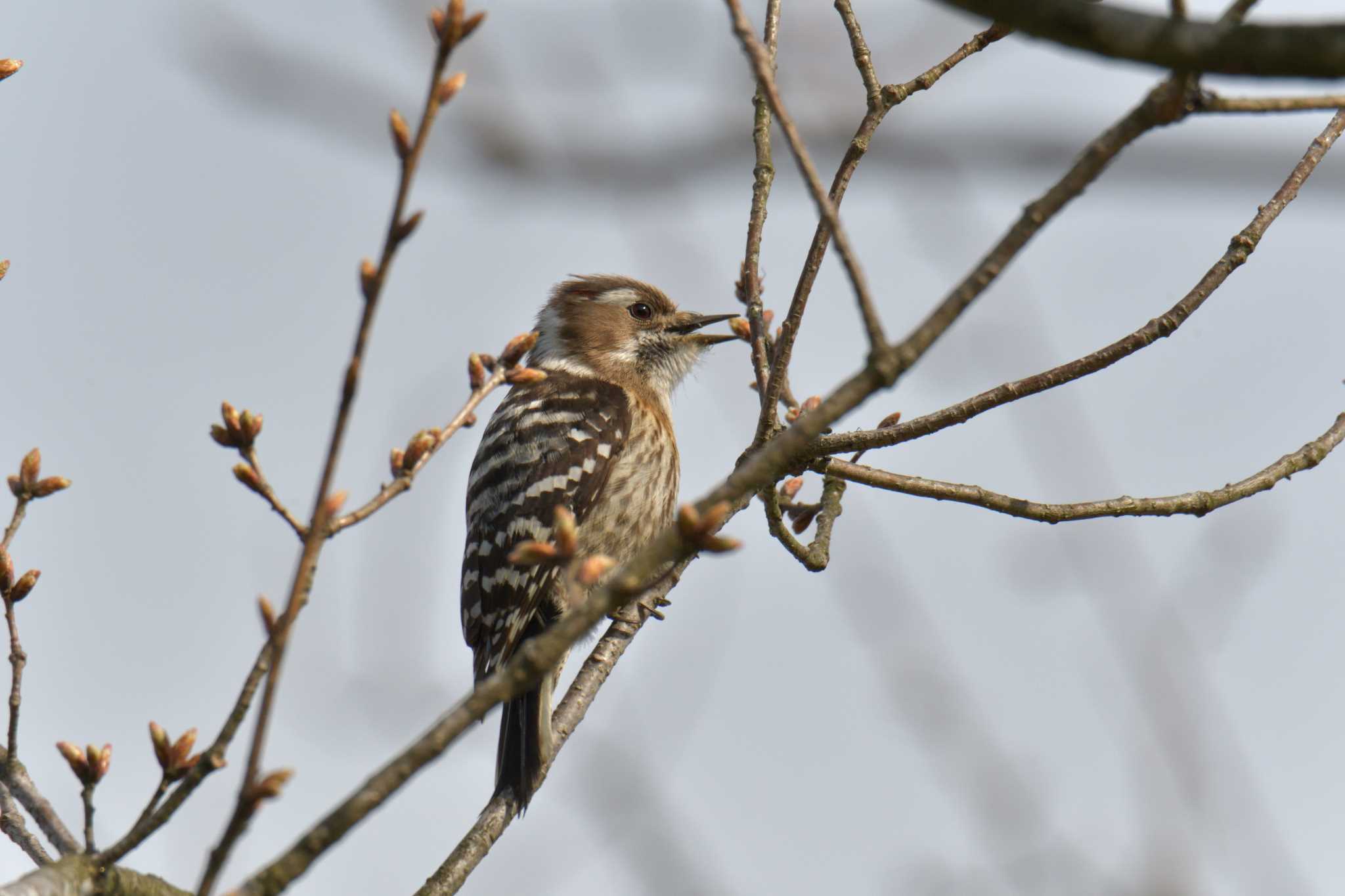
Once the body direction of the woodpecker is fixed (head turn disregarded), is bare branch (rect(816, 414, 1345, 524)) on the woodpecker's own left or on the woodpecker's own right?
on the woodpecker's own right

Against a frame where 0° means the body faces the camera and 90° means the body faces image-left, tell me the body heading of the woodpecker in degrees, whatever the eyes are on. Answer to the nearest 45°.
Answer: approximately 270°

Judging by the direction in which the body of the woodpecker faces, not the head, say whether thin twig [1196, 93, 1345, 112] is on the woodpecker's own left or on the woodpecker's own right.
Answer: on the woodpecker's own right
